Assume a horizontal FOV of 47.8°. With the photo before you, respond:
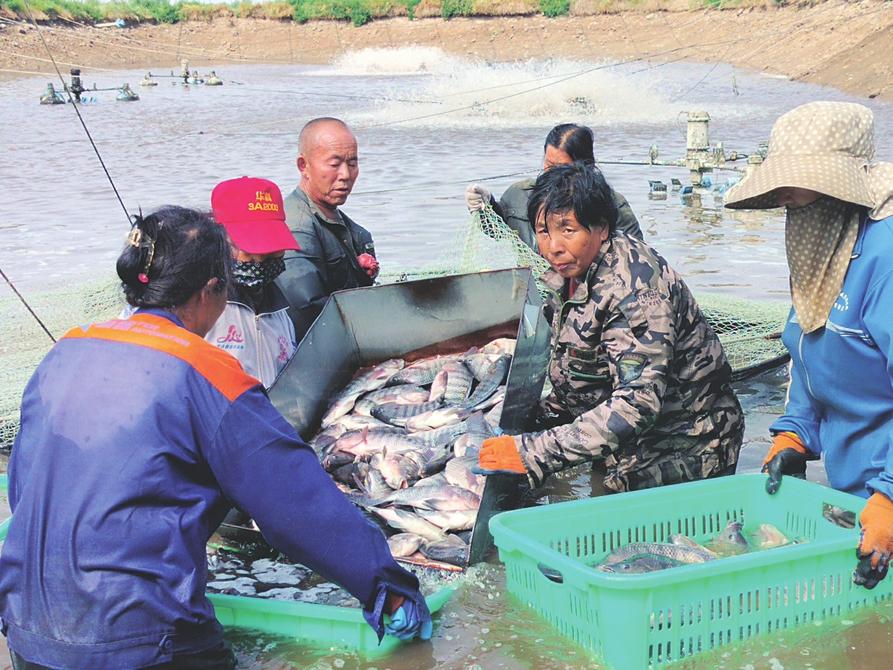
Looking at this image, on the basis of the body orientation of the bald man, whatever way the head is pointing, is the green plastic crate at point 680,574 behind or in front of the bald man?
in front

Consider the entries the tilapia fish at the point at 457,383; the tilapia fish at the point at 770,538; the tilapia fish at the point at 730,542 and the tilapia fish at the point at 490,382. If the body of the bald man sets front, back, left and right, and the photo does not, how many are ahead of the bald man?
4

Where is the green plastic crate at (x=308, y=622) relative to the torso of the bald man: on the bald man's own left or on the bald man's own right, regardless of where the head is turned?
on the bald man's own right

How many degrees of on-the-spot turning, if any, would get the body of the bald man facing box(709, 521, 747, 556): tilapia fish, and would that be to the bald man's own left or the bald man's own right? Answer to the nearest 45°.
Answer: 0° — they already face it

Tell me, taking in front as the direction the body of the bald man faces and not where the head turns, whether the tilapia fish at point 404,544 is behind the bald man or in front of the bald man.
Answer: in front

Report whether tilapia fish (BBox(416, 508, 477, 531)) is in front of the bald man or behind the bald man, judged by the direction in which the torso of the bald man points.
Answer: in front

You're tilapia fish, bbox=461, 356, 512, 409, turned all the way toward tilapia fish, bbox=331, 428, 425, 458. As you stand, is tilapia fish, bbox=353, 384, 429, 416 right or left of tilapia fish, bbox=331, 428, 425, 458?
right

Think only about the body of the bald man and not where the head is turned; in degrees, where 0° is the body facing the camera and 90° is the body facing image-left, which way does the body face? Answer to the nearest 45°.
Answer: approximately 315°

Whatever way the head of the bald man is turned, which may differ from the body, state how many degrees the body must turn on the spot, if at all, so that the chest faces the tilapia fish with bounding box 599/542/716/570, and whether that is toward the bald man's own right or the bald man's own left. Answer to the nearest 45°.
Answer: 0° — they already face it

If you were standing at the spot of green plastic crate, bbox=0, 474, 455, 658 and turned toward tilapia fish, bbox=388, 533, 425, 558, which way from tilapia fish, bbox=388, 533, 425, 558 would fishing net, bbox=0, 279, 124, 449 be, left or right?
left

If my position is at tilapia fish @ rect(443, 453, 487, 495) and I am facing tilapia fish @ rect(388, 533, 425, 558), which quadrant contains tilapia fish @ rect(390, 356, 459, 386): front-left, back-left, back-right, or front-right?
back-right

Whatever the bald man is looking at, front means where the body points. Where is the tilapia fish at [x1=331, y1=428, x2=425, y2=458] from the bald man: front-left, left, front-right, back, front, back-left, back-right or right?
front-right

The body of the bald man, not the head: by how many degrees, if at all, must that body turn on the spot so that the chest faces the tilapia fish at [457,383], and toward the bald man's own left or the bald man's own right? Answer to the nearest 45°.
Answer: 0° — they already face it
